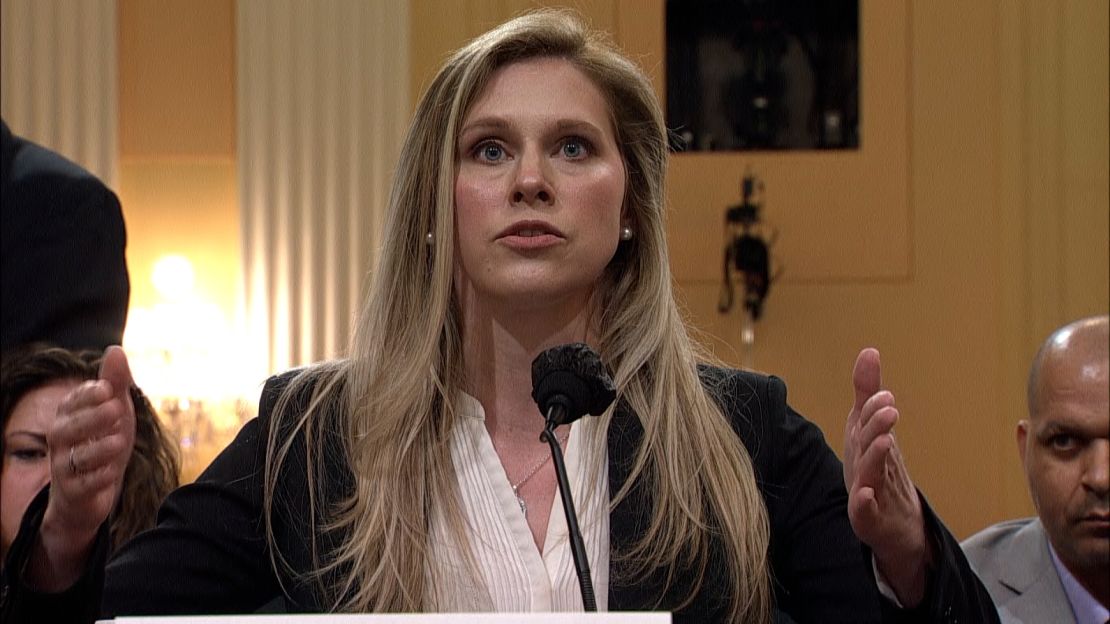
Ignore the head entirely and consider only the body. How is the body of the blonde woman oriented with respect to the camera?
toward the camera

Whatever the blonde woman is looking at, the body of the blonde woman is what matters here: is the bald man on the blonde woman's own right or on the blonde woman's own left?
on the blonde woman's own left

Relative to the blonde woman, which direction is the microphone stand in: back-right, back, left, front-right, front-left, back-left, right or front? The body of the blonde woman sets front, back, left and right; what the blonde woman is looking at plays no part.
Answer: front

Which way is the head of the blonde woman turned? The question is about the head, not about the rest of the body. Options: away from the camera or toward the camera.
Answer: toward the camera

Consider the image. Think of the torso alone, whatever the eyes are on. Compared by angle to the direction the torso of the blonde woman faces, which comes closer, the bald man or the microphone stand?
the microphone stand

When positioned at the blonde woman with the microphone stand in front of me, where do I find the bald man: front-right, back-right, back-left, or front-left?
back-left
